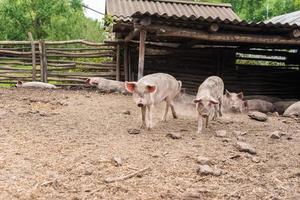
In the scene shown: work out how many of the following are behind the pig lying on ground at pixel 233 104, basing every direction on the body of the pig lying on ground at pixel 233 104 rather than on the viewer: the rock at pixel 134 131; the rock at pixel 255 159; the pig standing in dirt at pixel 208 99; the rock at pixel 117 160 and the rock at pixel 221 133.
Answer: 0

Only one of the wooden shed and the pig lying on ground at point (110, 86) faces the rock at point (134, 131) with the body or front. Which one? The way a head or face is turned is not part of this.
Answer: the wooden shed

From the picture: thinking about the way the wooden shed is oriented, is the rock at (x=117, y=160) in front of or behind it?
in front

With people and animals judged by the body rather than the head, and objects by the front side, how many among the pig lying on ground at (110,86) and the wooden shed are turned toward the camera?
1

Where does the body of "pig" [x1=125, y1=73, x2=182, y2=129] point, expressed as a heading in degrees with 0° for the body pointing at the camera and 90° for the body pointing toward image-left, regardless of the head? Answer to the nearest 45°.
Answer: approximately 45°

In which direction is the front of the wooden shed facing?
toward the camera

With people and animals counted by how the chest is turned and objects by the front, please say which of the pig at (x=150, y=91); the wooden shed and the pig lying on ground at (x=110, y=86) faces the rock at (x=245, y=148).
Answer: the wooden shed

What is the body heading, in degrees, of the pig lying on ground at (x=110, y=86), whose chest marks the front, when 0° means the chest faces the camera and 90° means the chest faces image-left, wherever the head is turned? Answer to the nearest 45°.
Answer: approximately 90°

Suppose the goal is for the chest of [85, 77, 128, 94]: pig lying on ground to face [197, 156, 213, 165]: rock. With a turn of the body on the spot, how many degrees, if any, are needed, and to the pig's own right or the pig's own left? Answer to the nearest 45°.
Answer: approximately 90° to the pig's own left

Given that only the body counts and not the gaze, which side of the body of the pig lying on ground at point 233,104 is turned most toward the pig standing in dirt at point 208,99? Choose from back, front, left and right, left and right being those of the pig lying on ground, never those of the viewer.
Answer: front

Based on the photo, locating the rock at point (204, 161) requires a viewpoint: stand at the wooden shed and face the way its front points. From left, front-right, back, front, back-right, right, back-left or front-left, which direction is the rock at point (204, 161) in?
front

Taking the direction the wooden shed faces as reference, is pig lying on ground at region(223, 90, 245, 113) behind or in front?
in front

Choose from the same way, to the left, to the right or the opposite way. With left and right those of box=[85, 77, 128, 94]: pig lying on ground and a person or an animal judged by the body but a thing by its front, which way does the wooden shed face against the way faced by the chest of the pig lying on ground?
to the left

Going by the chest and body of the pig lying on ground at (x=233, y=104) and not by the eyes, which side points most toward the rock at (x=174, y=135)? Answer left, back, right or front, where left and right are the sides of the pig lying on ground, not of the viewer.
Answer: front
